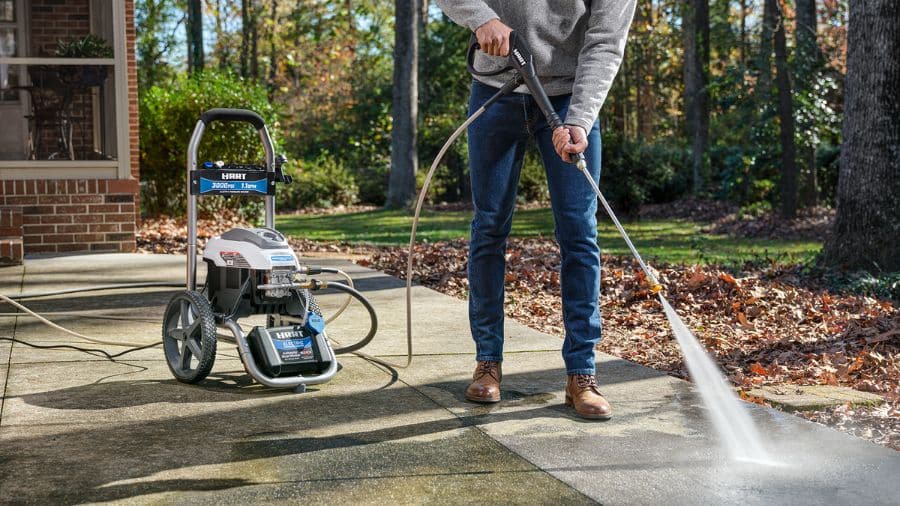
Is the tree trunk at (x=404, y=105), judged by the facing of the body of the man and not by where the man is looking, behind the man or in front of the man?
behind

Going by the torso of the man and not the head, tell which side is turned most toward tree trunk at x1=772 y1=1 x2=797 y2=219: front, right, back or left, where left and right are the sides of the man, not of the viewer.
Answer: back

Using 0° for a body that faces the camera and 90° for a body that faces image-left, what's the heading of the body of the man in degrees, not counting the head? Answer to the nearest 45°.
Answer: approximately 0°

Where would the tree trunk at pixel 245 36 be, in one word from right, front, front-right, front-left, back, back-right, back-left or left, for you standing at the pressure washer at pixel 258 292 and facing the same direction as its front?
back-left

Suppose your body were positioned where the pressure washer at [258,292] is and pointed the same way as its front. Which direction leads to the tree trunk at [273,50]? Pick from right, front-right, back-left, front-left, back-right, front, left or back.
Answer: back-left

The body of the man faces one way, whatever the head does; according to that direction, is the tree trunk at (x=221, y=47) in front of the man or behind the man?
behind

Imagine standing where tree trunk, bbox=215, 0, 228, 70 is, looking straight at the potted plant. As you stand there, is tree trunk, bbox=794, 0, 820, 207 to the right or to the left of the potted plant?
left

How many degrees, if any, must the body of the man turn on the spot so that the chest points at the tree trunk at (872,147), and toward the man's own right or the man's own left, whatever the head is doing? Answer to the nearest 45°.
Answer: approximately 135° to the man's own left

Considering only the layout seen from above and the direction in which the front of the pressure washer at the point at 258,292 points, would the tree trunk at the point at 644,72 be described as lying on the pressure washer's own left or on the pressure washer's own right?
on the pressure washer's own left

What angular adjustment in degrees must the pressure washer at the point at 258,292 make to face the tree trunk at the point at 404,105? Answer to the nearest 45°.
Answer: approximately 135° to its left
